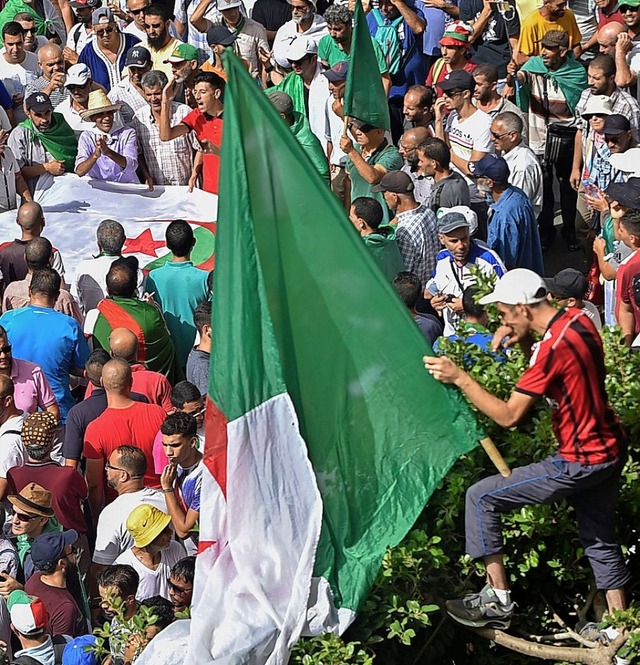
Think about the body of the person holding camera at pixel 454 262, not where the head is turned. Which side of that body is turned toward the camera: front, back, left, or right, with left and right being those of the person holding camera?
front

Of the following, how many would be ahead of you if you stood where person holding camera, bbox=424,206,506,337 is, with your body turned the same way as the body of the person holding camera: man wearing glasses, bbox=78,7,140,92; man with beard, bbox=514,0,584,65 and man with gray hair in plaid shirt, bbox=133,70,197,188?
0

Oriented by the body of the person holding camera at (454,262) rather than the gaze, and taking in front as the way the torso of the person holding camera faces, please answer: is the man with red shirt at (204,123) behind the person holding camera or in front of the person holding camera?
behind

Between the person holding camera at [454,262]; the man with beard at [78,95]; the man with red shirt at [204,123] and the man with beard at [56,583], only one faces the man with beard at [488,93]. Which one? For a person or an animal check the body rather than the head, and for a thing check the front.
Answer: the man with beard at [56,583]

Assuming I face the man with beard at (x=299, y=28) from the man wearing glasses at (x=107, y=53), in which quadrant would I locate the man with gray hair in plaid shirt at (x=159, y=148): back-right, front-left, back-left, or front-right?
front-right

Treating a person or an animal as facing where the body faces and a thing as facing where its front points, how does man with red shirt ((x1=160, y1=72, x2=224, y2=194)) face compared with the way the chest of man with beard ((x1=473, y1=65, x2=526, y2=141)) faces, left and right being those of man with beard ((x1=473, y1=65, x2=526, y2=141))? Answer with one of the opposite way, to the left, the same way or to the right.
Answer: the same way

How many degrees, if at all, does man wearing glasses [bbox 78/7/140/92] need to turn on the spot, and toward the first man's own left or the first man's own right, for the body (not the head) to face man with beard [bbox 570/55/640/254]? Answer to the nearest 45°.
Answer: approximately 45° to the first man's own left

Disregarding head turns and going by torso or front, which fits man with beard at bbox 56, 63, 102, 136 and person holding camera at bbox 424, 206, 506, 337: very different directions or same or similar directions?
same or similar directions

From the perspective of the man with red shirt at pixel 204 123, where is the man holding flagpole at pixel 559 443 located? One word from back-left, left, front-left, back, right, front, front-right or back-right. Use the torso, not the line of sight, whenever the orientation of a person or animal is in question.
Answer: front-left

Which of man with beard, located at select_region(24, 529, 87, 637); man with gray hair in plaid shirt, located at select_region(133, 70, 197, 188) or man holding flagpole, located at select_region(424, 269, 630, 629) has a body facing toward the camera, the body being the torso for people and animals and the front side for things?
man with gray hair in plaid shirt, located at select_region(133, 70, 197, 188)

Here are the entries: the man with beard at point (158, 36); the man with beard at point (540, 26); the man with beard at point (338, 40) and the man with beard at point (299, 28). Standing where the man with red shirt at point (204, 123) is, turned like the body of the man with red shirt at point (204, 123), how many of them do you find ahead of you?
0

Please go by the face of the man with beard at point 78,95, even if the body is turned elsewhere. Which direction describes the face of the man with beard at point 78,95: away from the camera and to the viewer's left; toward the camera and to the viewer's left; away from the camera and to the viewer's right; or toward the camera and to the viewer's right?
toward the camera and to the viewer's left

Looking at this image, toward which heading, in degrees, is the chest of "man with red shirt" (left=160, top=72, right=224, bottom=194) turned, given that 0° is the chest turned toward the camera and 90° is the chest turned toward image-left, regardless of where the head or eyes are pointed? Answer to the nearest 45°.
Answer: approximately 45°

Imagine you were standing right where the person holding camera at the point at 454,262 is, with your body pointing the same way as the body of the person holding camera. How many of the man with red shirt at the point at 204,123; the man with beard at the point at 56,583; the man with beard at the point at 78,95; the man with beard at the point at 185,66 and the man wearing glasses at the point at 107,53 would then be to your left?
0

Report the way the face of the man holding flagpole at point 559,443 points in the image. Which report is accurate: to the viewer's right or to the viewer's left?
to the viewer's left

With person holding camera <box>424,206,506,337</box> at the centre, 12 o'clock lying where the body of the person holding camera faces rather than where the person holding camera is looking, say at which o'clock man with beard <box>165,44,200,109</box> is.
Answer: The man with beard is roughly at 5 o'clock from the person holding camera.

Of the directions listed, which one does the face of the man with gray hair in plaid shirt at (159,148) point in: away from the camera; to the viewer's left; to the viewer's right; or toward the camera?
toward the camera

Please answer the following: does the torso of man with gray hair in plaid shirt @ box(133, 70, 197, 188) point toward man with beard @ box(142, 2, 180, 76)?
no

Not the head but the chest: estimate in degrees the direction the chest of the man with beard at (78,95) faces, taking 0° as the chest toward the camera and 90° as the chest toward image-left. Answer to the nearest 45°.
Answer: approximately 45°
